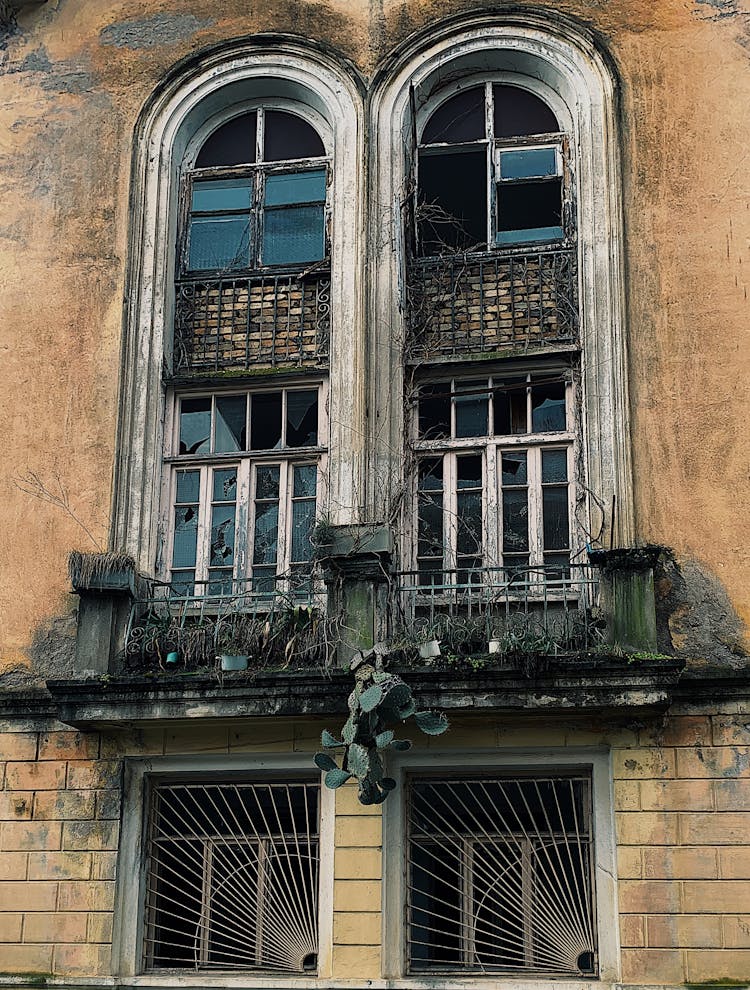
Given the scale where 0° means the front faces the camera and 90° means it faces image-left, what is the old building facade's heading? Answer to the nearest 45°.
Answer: approximately 0°
